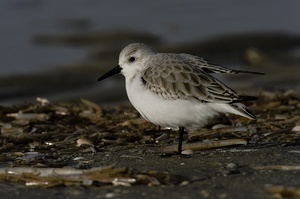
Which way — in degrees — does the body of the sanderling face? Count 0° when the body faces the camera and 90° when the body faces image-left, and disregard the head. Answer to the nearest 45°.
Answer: approximately 90°
